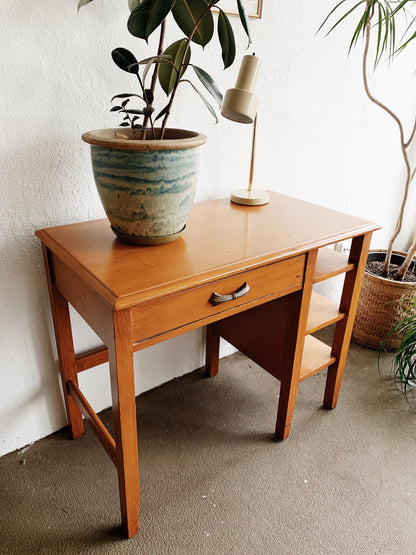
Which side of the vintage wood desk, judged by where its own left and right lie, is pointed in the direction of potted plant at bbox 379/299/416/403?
left

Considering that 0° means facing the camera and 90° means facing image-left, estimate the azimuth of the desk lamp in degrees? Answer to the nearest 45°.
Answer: approximately 45°

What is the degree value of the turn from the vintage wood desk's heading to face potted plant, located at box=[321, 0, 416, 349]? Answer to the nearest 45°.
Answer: approximately 90° to its left
